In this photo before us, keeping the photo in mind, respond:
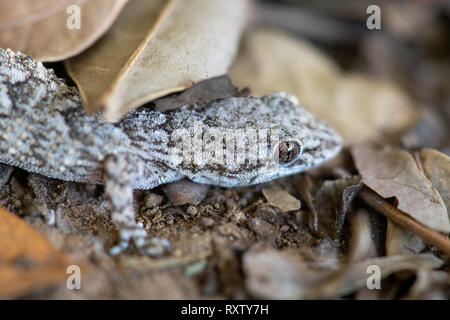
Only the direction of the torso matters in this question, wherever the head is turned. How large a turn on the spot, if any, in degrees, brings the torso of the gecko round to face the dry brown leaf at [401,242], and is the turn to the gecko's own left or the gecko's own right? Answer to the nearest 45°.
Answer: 0° — it already faces it

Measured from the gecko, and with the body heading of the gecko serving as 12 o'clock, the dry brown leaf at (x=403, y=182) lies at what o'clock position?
The dry brown leaf is roughly at 12 o'clock from the gecko.

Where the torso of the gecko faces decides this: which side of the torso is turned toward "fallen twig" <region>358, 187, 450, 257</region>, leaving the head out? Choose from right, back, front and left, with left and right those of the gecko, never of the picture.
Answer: front

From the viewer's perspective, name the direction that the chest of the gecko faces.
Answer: to the viewer's right

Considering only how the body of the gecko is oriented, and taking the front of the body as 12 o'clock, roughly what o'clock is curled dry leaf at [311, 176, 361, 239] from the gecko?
The curled dry leaf is roughly at 12 o'clock from the gecko.

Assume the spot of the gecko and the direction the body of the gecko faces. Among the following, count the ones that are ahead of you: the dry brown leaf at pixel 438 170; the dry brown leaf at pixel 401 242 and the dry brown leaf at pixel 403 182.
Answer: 3

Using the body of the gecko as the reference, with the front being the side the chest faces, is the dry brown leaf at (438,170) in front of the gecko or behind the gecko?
in front
